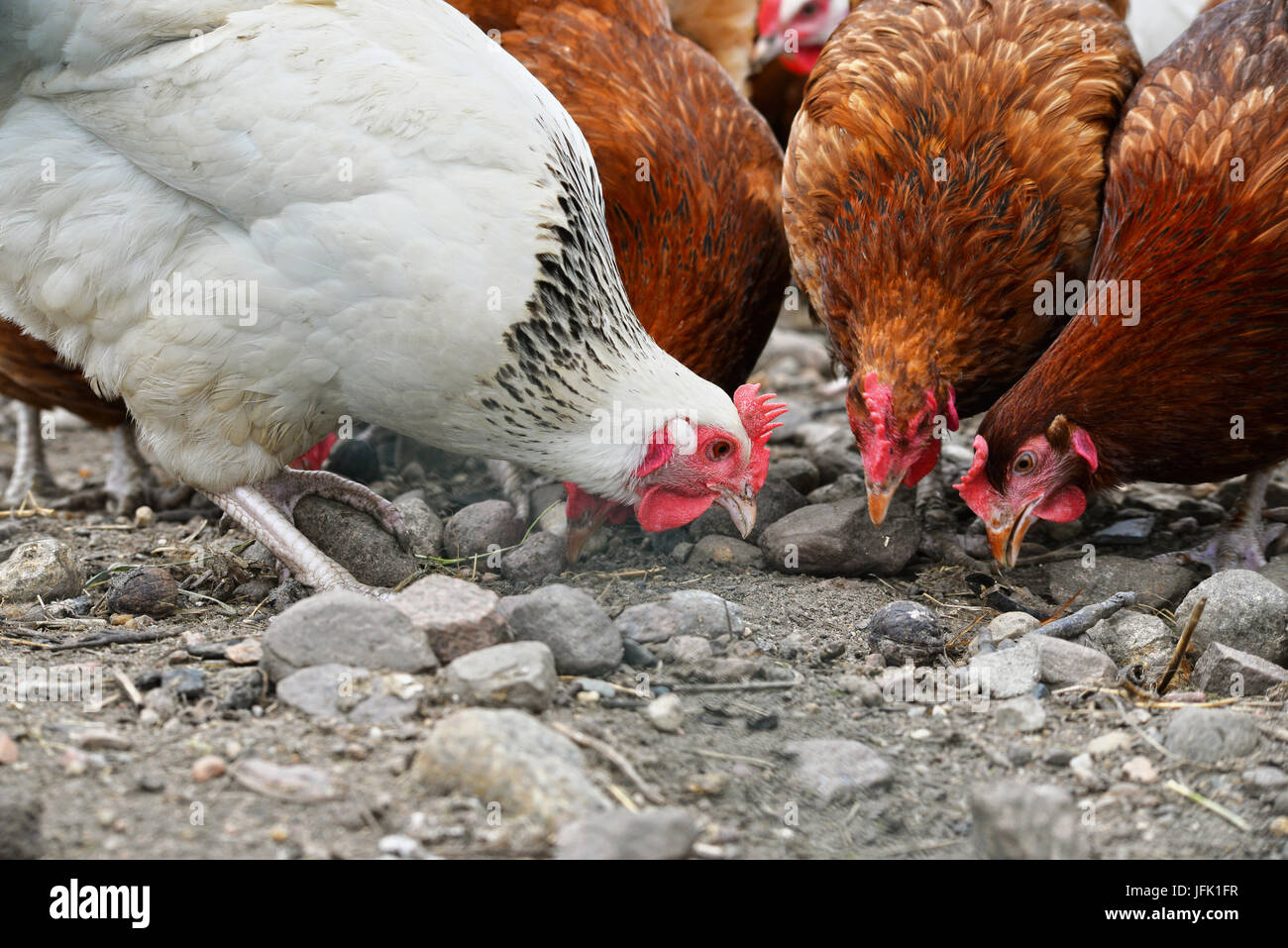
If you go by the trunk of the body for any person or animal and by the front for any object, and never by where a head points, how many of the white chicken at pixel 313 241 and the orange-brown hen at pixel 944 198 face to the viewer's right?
1

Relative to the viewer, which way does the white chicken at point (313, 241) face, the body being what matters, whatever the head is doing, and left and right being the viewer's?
facing to the right of the viewer

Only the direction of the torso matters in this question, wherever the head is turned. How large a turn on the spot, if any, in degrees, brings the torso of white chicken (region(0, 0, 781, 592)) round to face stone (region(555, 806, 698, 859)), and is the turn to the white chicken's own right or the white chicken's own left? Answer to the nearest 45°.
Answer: approximately 90° to the white chicken's own right

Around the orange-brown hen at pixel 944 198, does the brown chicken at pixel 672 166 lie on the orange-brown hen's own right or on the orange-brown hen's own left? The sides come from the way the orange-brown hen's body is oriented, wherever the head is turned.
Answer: on the orange-brown hen's own right

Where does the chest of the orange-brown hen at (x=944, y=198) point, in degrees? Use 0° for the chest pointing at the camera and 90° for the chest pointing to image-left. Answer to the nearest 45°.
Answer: approximately 0°
